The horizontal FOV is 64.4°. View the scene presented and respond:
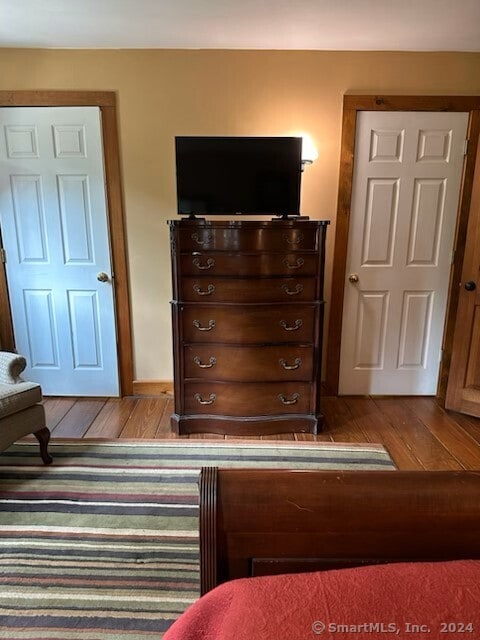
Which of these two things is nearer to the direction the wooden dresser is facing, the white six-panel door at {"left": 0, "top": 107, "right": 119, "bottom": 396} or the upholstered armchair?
the upholstered armchair

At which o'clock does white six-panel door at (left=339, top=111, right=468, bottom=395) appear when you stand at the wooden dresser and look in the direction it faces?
The white six-panel door is roughly at 8 o'clock from the wooden dresser.

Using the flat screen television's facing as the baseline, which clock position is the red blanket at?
The red blanket is roughly at 12 o'clock from the flat screen television.

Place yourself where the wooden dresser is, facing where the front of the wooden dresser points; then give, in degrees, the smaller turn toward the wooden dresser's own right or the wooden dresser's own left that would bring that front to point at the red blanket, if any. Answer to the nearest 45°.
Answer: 0° — it already faces it

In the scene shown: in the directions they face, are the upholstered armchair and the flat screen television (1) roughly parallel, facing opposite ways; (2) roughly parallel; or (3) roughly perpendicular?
roughly perpendicular

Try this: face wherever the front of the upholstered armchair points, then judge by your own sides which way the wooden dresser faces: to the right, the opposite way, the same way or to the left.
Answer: to the right

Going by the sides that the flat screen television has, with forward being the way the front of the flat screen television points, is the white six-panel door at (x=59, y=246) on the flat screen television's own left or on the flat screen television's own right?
on the flat screen television's own right

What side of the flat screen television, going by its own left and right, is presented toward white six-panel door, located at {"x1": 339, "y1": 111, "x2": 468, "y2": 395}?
left

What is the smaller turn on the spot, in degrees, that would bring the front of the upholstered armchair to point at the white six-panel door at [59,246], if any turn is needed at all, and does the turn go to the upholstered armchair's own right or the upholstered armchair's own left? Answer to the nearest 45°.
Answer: approximately 90° to the upholstered armchair's own left

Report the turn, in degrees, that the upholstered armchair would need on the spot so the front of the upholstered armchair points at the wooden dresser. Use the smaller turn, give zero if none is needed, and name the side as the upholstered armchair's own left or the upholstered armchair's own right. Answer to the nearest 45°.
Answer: approximately 45° to the upholstered armchair's own left

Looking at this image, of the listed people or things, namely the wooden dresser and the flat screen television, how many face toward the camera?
2

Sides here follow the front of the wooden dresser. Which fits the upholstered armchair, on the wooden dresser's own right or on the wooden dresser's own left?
on the wooden dresser's own right
